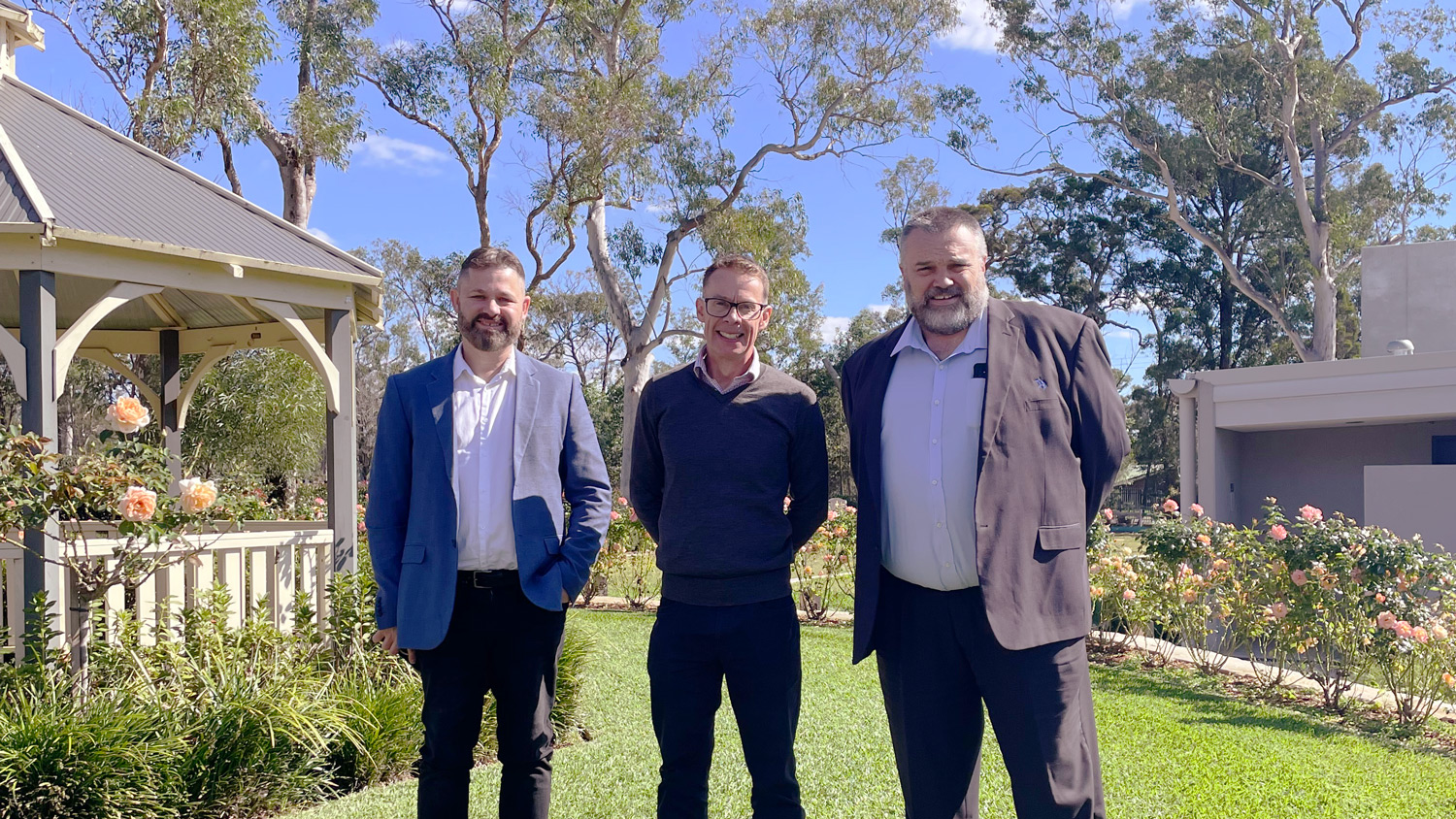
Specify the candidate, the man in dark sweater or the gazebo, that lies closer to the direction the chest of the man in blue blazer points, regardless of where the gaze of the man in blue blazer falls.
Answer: the man in dark sweater

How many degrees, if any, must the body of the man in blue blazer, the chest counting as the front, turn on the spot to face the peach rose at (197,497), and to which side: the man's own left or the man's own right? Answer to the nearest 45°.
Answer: approximately 135° to the man's own right

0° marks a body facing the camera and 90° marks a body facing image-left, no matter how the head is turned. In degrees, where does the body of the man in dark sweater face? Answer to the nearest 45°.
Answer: approximately 0°

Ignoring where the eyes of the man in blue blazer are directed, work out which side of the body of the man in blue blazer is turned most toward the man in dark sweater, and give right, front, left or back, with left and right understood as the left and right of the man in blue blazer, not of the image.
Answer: left

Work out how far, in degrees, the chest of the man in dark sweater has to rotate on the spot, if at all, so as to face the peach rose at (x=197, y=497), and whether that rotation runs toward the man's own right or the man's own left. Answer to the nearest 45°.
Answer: approximately 135° to the man's own right

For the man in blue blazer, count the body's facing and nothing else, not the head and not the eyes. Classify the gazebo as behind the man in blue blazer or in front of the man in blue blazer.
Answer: behind

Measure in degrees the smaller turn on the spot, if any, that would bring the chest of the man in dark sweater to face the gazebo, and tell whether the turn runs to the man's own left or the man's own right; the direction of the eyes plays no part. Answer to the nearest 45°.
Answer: approximately 135° to the man's own right

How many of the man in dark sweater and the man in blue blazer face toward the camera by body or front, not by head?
2

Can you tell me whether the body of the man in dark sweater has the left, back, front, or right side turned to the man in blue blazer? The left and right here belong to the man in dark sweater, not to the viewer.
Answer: right

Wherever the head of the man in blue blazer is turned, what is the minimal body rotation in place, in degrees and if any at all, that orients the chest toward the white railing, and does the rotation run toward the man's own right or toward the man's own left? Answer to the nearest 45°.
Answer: approximately 135° to the man's own right
